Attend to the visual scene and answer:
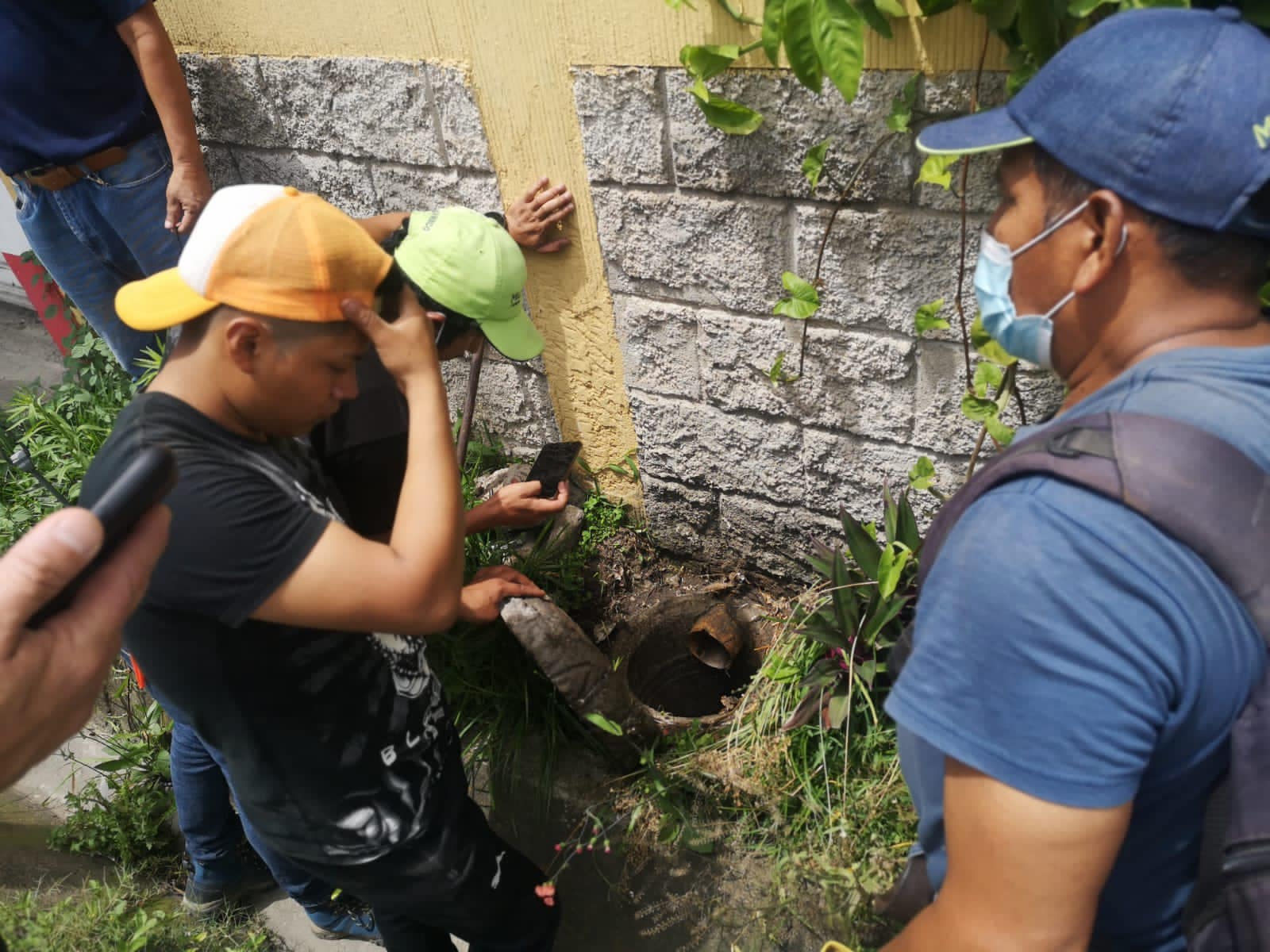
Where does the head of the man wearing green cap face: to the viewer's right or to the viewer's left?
to the viewer's right

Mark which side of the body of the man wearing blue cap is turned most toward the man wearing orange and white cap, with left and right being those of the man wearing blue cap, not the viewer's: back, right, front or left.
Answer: front

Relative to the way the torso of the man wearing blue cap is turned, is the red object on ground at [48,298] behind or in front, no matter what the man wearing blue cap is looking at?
in front

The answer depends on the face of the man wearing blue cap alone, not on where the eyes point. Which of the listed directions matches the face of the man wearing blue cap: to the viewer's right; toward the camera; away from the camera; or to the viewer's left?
to the viewer's left

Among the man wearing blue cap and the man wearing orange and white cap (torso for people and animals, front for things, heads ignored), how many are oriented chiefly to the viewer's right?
1

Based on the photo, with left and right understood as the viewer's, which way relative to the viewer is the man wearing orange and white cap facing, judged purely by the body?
facing to the right of the viewer

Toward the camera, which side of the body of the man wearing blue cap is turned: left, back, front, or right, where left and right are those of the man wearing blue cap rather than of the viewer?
left

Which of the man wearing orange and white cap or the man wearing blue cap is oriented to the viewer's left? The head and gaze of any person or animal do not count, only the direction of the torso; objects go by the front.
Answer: the man wearing blue cap

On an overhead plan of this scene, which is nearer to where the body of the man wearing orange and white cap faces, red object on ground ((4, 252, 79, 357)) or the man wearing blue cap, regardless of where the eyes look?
the man wearing blue cap
